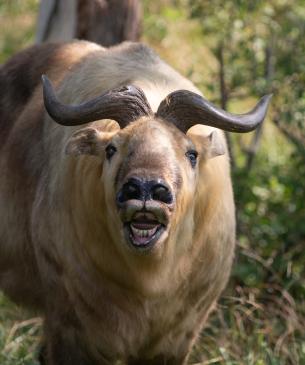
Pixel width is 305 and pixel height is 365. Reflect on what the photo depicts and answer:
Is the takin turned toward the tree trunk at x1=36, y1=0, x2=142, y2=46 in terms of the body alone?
no

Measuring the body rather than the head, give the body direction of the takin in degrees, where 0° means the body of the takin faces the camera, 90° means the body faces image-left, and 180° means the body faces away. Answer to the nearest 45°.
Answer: approximately 315°
